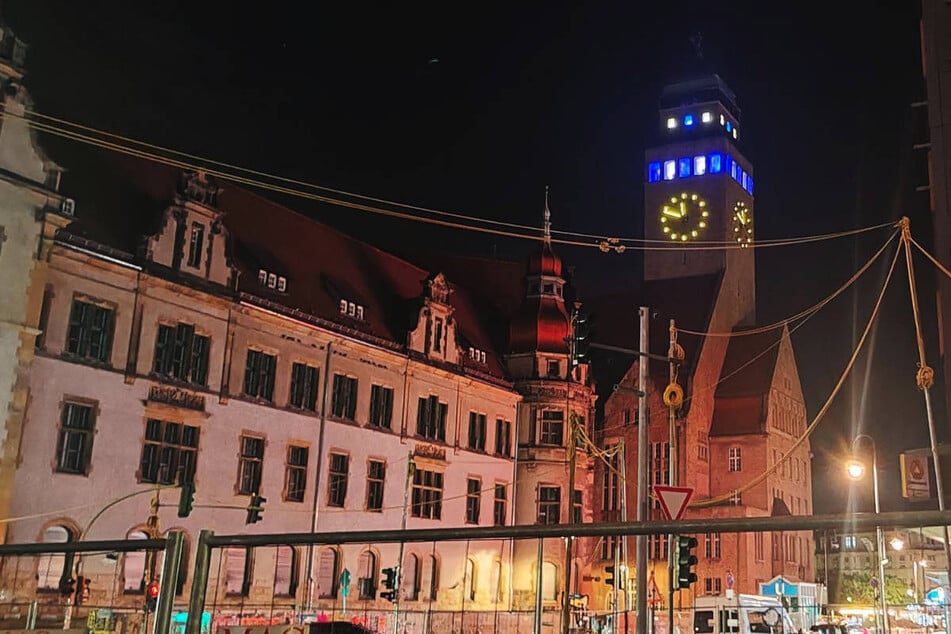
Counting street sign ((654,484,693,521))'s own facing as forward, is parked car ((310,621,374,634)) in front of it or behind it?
in front

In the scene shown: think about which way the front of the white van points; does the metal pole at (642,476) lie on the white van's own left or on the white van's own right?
on the white van's own right

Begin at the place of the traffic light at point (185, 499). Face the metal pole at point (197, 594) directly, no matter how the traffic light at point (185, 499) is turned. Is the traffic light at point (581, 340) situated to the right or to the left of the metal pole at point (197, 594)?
left

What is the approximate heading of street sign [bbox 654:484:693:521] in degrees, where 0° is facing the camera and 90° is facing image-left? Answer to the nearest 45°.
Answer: approximately 0°

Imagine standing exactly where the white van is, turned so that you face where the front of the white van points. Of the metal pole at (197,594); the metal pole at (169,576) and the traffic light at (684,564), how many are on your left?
0

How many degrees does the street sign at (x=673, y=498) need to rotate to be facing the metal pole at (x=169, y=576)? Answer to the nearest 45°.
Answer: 0° — it already faces it

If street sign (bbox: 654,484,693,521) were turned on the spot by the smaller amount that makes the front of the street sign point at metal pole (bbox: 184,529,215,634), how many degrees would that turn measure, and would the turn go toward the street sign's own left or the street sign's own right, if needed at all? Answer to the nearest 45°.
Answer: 0° — it already faces it

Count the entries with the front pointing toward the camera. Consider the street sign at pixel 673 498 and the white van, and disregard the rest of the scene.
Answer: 1

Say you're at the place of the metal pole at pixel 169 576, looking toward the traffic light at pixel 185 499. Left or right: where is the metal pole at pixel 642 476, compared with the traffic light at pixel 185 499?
right
